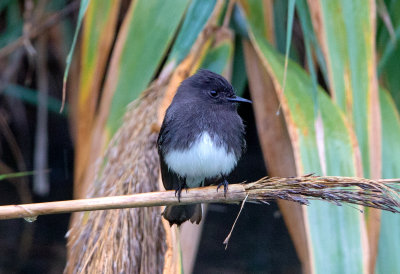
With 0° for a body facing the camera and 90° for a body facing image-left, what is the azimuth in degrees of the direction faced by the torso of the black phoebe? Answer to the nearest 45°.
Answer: approximately 315°
